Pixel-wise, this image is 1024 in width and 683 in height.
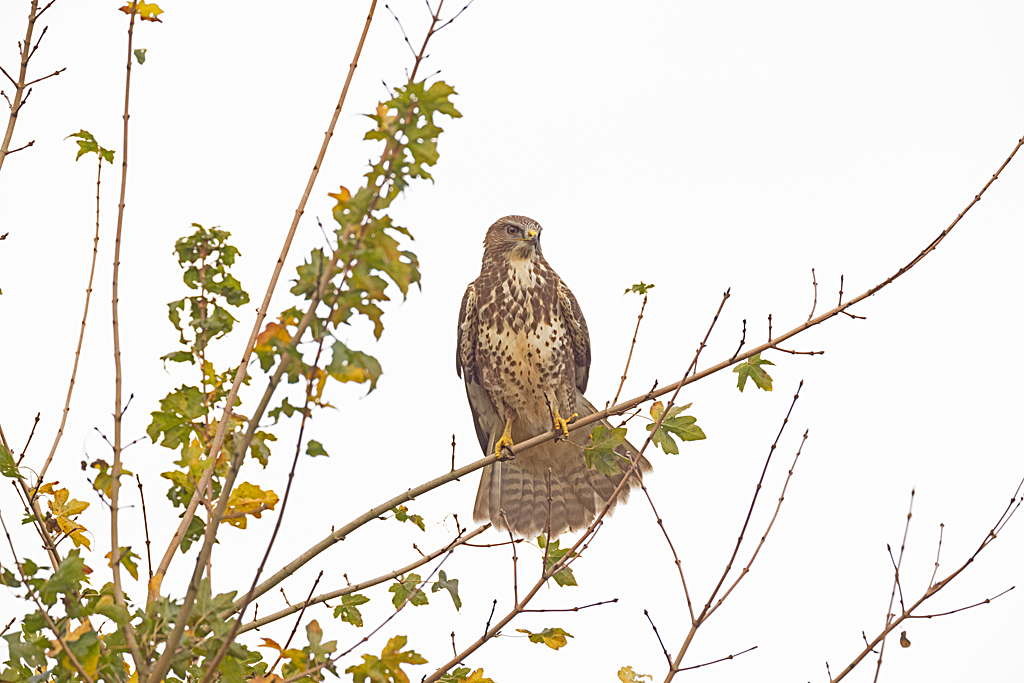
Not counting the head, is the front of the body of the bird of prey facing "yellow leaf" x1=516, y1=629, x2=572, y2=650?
yes

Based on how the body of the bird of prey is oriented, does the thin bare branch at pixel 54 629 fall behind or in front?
in front

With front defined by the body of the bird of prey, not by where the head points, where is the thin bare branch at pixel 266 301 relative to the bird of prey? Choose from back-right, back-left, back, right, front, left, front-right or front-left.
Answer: right

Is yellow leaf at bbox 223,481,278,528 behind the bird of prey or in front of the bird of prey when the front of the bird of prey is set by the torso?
in front

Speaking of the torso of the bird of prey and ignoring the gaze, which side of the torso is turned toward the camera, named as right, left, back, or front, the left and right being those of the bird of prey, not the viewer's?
front

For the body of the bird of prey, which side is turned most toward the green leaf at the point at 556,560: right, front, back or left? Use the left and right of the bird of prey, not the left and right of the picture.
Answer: front
